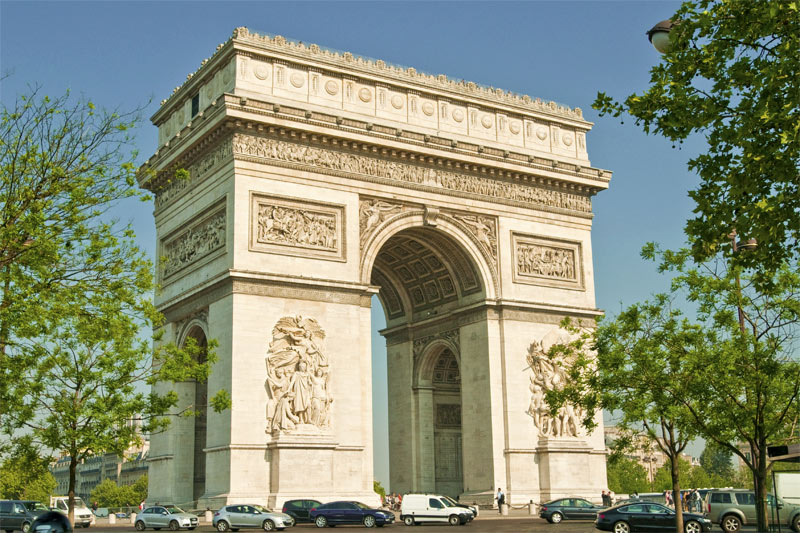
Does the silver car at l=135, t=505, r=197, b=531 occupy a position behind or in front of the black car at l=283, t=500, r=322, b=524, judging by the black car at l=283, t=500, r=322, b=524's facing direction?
behind

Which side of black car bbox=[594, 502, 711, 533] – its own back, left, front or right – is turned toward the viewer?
right

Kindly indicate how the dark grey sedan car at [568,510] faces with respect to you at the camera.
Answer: facing to the right of the viewer

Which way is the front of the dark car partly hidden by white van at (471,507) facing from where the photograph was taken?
facing to the right of the viewer

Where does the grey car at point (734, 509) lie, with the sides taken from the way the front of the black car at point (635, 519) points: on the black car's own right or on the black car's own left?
on the black car's own left

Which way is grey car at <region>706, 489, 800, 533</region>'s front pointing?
to the viewer's right

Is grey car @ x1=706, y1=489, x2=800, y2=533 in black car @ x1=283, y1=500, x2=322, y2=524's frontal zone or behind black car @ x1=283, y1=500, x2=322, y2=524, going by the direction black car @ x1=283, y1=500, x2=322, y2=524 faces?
frontal zone

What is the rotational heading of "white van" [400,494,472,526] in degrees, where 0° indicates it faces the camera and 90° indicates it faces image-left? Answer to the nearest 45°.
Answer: approximately 270°

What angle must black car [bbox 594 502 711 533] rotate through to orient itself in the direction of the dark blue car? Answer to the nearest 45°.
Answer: approximately 180°

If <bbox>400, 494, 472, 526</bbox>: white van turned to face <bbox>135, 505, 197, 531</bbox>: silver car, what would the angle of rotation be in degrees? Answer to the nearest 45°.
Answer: approximately 180°

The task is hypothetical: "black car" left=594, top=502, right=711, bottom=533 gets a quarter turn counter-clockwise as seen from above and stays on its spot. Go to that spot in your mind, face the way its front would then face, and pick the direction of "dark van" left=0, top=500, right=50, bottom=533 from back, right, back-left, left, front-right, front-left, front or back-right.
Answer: left
